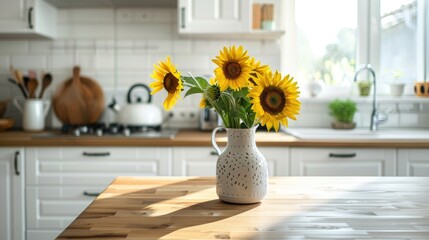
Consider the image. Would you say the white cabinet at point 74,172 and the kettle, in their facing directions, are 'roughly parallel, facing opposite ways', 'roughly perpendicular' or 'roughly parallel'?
roughly perpendicular

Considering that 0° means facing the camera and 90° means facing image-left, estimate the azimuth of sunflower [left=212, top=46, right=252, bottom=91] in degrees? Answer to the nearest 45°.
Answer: approximately 0°

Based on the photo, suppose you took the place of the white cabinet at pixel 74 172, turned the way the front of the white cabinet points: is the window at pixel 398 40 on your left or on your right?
on your left

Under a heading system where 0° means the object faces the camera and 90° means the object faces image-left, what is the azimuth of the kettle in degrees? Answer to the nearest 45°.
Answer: approximately 90°

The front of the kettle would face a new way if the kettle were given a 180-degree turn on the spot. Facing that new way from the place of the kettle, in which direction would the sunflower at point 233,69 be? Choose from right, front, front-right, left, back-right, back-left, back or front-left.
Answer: right

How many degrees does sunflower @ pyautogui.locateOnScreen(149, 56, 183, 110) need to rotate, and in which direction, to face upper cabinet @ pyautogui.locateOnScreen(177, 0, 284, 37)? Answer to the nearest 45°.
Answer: approximately 135° to its right

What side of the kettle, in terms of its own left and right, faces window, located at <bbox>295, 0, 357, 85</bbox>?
back

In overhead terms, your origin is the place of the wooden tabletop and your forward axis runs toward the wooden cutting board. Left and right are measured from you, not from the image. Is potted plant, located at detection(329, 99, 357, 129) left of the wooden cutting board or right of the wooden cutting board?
right

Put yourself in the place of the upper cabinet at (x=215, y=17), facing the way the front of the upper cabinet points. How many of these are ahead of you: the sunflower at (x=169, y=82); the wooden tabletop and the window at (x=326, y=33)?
2
